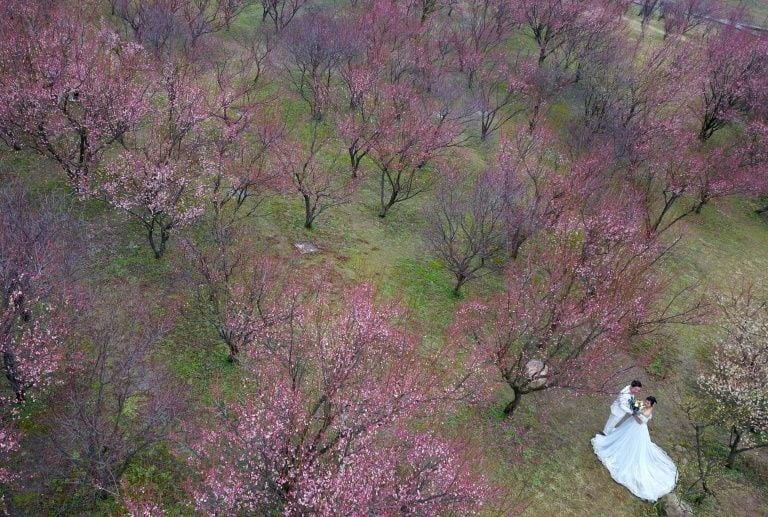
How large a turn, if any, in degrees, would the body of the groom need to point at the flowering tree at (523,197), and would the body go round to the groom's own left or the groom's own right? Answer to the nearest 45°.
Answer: approximately 180°

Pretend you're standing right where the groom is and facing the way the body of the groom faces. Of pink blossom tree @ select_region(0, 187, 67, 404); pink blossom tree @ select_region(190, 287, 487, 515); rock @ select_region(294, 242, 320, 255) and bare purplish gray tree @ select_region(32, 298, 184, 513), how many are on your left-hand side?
0

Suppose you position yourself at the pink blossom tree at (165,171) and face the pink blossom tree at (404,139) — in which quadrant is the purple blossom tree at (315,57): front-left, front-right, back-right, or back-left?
front-left

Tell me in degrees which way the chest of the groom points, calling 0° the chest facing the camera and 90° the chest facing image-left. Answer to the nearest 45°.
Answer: approximately 315°

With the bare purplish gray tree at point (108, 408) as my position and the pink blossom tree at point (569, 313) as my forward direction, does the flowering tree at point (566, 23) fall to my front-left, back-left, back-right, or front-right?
front-left

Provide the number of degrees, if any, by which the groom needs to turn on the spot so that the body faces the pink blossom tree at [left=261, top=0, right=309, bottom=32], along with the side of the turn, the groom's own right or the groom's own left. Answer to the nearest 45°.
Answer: approximately 180°

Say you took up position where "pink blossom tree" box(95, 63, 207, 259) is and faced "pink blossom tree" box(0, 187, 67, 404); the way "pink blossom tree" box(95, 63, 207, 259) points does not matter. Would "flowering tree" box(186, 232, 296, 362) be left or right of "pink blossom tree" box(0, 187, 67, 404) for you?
left

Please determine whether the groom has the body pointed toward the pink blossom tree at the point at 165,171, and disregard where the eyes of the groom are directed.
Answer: no

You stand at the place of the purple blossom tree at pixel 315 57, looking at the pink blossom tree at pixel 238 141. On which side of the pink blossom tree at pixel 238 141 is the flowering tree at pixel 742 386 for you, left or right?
left

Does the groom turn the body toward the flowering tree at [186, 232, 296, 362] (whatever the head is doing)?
no
